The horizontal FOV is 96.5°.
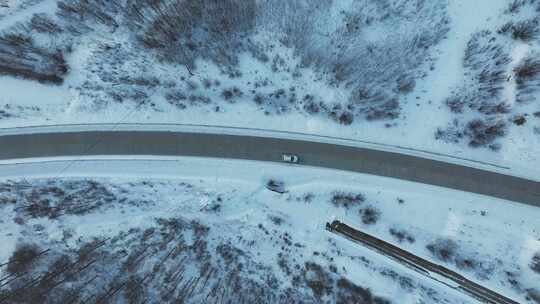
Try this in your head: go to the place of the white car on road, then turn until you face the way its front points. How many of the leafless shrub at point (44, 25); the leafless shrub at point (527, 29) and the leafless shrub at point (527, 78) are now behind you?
1

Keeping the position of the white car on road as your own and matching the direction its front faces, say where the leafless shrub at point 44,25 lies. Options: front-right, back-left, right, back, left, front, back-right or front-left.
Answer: back

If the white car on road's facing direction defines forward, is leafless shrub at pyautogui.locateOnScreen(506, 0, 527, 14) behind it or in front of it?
in front

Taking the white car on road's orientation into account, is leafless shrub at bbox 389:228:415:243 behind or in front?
in front

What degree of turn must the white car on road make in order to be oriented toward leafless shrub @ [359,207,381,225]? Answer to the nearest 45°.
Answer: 0° — it already faces it

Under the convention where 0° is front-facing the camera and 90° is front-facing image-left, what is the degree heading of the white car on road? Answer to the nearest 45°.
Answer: approximately 270°

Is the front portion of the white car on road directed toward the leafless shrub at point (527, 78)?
yes
